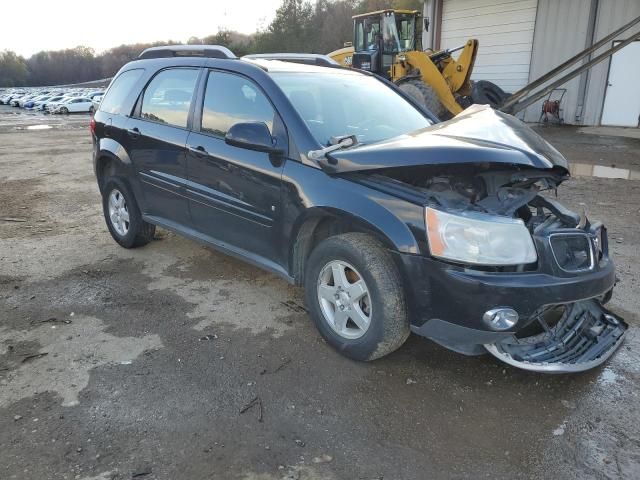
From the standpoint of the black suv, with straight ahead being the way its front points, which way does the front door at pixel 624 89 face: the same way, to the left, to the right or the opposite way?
to the right

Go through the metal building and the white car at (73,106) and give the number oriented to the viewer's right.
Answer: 0

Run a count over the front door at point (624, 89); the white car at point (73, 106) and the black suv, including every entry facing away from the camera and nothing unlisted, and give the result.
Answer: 0

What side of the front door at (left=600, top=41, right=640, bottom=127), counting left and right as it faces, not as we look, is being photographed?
front

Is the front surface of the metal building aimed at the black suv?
yes

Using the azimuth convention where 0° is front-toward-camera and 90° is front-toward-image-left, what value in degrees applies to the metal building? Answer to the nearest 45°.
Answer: approximately 0°

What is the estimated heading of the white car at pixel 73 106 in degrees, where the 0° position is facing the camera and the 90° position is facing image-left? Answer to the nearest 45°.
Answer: approximately 45°

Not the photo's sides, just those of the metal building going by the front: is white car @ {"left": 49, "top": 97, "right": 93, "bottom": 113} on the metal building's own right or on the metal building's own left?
on the metal building's own right

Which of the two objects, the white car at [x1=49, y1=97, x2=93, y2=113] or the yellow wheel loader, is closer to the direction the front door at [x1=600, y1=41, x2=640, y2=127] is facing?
the yellow wheel loader

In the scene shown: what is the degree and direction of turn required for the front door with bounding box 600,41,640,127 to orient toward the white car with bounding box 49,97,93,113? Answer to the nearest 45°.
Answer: approximately 90° to its right

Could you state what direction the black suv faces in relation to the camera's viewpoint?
facing the viewer and to the right of the viewer

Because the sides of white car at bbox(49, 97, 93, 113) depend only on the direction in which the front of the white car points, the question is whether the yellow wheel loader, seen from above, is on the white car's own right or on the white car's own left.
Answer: on the white car's own left

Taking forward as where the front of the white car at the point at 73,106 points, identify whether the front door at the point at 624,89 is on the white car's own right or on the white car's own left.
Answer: on the white car's own left
